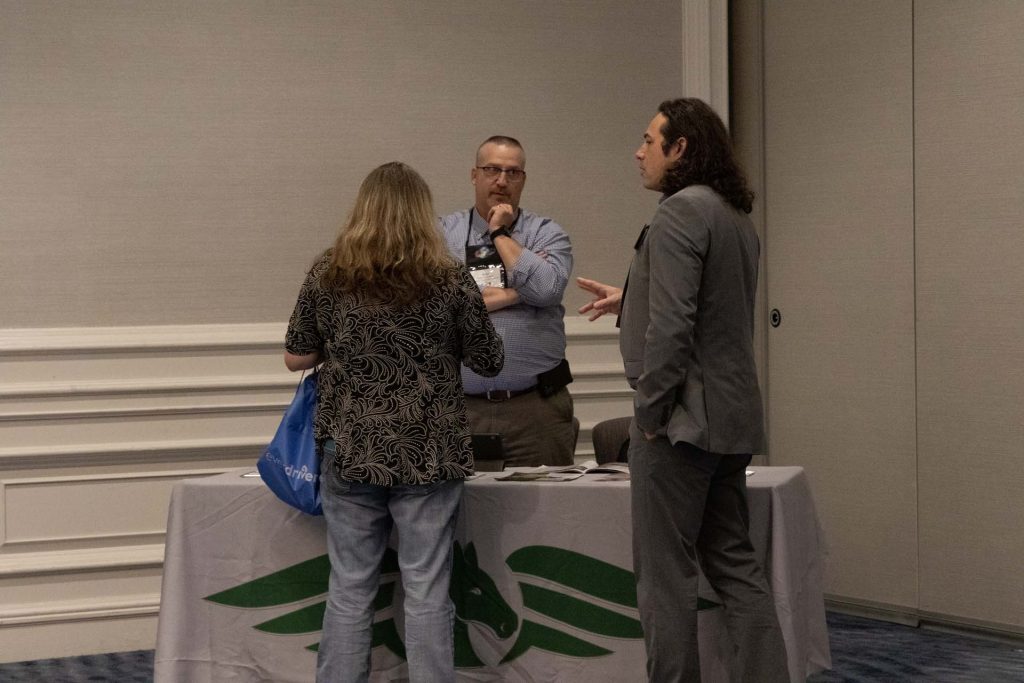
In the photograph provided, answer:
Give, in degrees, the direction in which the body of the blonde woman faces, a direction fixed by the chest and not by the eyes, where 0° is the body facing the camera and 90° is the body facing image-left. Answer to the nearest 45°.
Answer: approximately 180°

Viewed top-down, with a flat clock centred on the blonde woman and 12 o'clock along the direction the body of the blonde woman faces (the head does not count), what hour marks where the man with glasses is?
The man with glasses is roughly at 1 o'clock from the blonde woman.

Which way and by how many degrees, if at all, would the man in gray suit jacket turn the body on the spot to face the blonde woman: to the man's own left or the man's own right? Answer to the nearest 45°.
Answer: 0° — they already face them

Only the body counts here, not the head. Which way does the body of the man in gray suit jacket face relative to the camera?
to the viewer's left

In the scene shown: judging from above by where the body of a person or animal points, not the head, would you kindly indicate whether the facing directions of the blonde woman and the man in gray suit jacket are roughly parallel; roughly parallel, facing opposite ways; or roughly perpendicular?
roughly perpendicular

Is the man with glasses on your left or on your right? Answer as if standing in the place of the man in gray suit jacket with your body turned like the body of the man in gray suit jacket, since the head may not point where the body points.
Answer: on your right

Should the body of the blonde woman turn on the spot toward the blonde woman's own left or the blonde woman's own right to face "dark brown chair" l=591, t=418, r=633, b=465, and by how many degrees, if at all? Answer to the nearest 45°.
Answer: approximately 45° to the blonde woman's own right

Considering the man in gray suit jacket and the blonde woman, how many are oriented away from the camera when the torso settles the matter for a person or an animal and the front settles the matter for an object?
1

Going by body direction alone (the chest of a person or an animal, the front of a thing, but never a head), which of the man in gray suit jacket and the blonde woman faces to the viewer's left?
the man in gray suit jacket

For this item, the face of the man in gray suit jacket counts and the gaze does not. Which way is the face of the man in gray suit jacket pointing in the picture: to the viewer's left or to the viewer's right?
to the viewer's left
